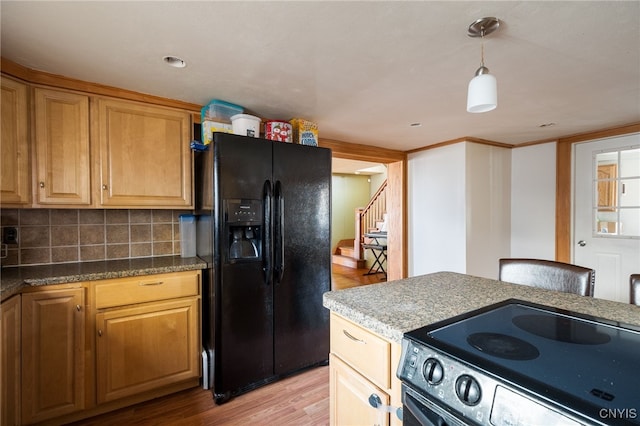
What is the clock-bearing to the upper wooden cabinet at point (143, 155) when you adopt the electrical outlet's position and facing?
The upper wooden cabinet is roughly at 10 o'clock from the electrical outlet.

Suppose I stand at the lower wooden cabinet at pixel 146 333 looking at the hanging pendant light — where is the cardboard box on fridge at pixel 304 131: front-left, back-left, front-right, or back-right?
front-left

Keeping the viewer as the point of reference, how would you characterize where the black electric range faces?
facing the viewer and to the left of the viewer

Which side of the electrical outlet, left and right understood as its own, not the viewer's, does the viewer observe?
front

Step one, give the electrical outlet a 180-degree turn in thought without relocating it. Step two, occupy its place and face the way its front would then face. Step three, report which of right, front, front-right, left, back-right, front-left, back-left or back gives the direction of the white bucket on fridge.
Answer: back-right

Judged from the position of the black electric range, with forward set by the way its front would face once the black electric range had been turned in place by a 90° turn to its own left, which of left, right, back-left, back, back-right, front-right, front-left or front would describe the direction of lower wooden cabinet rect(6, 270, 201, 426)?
back-right

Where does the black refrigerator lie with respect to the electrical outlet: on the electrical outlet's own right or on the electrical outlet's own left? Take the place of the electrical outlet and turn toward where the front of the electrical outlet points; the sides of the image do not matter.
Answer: on the electrical outlet's own left

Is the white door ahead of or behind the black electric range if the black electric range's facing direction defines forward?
behind

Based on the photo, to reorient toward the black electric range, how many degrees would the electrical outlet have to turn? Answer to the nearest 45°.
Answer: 0° — it already faces it

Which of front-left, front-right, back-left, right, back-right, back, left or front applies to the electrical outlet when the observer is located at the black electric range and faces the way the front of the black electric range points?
front-right

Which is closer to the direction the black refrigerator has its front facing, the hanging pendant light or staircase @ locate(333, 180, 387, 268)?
the hanging pendant light

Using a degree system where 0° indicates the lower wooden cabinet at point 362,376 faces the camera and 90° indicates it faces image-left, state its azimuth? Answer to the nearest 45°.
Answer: approximately 45°

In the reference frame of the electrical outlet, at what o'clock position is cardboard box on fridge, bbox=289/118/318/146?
The cardboard box on fridge is roughly at 10 o'clock from the electrical outlet.

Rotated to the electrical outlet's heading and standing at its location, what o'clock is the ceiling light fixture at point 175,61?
The ceiling light fixture is roughly at 11 o'clock from the electrical outlet.

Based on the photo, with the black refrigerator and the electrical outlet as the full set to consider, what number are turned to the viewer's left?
0
